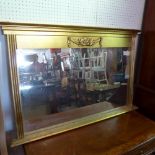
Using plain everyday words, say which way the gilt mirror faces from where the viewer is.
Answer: facing the viewer and to the right of the viewer
